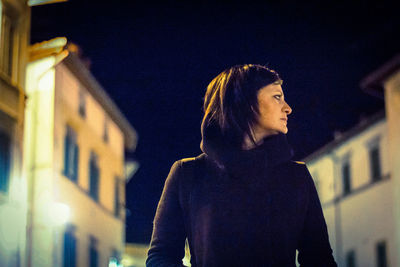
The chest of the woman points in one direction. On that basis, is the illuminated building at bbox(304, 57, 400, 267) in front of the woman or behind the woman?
behind

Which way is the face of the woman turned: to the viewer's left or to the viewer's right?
to the viewer's right

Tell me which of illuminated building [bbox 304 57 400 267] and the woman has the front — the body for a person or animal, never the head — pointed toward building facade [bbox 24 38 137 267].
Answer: the illuminated building

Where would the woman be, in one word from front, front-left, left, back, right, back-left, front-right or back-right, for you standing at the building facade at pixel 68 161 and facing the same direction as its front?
front-right

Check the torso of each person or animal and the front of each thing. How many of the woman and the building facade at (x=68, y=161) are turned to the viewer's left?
0

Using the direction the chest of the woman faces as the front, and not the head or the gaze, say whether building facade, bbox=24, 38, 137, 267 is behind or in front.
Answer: behind

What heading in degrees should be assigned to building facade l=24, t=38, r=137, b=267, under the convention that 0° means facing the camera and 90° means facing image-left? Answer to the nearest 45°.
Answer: approximately 315°

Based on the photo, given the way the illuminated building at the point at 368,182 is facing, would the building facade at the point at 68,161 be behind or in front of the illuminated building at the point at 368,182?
in front
